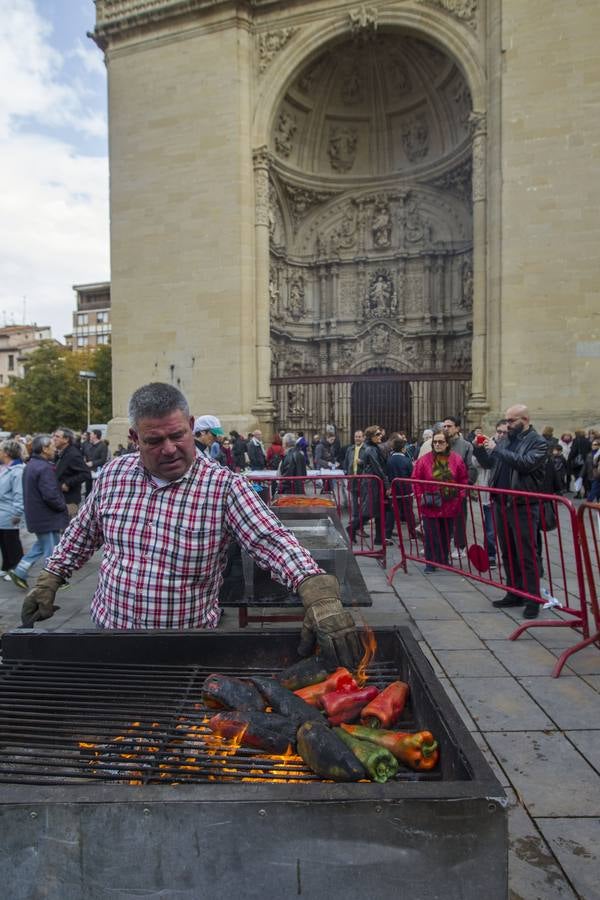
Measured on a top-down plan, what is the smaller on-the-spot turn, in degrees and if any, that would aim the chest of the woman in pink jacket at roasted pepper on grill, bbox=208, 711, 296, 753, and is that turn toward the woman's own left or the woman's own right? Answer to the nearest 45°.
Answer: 0° — they already face it

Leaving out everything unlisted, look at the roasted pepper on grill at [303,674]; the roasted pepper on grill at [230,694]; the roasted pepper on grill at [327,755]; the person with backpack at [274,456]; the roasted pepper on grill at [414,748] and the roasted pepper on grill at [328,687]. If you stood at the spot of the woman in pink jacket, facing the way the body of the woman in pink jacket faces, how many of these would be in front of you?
5

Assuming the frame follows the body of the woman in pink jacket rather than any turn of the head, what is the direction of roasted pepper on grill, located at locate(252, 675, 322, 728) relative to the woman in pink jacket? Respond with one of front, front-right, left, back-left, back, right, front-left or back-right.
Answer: front

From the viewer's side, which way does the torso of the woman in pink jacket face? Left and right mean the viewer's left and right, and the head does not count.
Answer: facing the viewer

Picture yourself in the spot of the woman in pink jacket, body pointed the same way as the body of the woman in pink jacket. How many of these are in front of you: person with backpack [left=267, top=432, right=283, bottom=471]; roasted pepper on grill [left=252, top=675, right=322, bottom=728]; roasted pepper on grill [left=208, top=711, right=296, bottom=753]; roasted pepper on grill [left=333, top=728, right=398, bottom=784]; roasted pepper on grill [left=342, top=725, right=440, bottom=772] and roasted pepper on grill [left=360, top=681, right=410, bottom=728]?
5

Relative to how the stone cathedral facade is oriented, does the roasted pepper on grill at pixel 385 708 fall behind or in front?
in front

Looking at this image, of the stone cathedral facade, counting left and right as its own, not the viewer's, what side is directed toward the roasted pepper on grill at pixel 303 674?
front

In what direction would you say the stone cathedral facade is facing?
toward the camera

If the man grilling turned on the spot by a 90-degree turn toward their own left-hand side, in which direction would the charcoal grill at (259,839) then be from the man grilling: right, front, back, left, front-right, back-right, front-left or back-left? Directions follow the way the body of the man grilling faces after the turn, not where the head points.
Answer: right

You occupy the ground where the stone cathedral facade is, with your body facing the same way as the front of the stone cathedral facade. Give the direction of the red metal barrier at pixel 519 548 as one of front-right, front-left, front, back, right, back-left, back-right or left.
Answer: front

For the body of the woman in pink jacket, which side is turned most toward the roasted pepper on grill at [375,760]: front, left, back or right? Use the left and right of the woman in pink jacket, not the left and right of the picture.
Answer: front

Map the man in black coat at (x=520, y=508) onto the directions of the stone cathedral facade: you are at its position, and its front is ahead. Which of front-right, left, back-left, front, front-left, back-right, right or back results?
front

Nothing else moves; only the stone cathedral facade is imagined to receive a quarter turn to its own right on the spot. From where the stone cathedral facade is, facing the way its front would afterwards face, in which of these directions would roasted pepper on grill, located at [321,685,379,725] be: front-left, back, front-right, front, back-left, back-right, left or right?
left

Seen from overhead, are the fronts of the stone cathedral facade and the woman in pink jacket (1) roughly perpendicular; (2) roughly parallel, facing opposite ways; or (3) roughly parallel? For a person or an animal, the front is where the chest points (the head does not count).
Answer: roughly parallel

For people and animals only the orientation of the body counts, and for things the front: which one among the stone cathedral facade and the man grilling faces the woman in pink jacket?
the stone cathedral facade

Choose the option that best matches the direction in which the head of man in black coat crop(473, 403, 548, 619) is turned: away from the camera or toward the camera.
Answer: toward the camera

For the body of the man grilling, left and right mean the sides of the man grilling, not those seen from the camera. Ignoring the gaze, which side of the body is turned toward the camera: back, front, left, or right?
front

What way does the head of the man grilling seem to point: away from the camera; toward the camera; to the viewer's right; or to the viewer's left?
toward the camera
